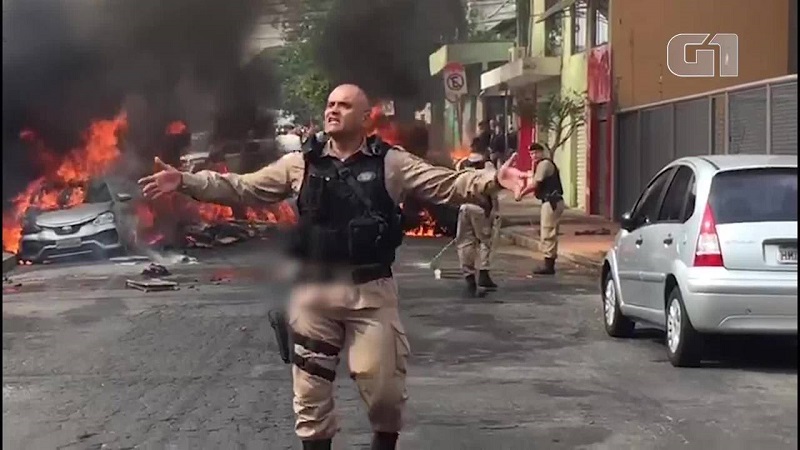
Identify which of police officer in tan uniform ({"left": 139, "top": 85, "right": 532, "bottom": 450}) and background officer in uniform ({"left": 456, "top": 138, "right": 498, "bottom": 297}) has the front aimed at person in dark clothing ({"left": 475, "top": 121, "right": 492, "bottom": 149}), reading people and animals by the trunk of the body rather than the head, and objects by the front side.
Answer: the background officer in uniform

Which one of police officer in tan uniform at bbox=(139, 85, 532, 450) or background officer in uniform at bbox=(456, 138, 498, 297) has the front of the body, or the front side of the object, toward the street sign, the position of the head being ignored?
the background officer in uniform

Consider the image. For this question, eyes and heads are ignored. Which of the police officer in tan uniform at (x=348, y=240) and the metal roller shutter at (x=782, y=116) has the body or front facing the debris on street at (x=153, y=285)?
the metal roller shutter

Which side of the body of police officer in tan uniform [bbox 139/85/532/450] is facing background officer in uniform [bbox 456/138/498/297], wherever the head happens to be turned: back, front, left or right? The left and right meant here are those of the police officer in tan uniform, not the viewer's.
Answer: back

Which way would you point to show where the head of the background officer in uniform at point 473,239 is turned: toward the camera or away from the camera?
away from the camera
